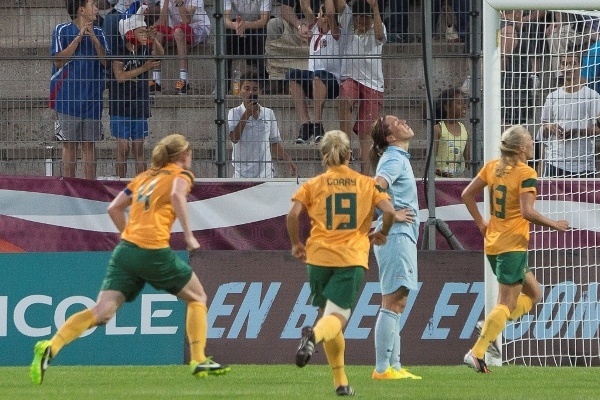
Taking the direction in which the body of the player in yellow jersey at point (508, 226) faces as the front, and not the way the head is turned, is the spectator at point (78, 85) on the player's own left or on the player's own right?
on the player's own left

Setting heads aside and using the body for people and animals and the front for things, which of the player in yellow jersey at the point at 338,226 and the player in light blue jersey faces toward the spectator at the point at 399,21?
the player in yellow jersey

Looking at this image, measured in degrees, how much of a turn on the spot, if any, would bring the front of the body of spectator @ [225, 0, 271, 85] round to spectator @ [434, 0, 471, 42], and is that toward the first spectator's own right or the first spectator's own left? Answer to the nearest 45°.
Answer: approximately 90° to the first spectator's own left

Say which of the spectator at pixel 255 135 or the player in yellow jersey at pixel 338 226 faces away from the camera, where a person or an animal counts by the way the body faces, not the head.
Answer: the player in yellow jersey

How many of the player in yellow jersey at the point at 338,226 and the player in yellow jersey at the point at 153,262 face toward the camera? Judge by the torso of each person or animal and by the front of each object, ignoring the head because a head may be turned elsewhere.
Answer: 0

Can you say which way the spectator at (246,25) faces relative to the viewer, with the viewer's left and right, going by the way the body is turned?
facing the viewer

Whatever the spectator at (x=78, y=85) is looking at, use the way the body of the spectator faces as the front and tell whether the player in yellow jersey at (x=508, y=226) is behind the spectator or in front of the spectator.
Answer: in front

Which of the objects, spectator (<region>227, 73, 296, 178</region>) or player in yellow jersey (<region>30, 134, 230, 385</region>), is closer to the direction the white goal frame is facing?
the player in yellow jersey

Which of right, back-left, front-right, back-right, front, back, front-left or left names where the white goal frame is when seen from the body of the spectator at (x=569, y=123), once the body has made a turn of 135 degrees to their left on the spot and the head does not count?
back

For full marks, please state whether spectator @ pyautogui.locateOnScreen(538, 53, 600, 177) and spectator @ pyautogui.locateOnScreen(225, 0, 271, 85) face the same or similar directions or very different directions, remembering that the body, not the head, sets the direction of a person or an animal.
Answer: same or similar directions

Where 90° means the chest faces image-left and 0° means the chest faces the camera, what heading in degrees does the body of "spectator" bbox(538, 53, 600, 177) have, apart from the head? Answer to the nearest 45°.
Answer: approximately 0°

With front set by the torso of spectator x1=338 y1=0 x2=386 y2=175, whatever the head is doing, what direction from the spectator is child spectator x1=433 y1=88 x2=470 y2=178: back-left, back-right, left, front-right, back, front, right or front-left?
left

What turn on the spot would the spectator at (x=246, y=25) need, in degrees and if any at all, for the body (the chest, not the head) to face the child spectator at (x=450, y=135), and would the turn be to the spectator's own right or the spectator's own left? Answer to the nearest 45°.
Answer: approximately 90° to the spectator's own left

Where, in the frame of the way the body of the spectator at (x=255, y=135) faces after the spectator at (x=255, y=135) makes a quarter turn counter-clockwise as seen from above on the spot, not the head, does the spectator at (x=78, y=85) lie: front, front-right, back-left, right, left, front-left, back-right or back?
back

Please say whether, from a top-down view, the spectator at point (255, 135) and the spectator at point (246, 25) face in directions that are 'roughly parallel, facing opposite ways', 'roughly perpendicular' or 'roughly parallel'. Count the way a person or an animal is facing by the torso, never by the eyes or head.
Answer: roughly parallel

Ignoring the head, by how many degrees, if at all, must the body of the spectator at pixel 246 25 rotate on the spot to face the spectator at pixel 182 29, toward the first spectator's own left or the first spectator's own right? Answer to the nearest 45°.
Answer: approximately 90° to the first spectator's own right
